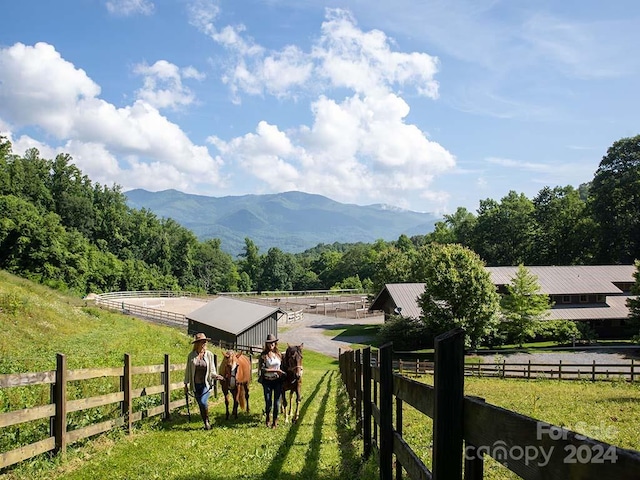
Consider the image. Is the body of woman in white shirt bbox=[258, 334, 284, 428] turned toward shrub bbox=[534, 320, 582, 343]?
no

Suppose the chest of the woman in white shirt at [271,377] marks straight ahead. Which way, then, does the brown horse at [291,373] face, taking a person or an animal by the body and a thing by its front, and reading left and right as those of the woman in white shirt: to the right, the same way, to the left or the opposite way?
the same way

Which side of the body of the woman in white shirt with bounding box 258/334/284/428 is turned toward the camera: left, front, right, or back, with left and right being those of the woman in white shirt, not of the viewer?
front

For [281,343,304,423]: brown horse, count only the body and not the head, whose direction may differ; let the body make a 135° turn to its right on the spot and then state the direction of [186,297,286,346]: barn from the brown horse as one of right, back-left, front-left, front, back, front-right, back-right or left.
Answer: front-right

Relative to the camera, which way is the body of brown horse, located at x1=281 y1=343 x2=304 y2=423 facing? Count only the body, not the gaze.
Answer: toward the camera

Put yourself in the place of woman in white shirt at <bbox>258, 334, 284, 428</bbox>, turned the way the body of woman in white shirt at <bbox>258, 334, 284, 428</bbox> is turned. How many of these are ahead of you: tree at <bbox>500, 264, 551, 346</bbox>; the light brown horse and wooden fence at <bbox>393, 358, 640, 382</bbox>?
0

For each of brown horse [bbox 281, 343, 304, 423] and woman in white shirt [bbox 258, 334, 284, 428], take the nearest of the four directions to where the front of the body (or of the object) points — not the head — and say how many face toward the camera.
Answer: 2

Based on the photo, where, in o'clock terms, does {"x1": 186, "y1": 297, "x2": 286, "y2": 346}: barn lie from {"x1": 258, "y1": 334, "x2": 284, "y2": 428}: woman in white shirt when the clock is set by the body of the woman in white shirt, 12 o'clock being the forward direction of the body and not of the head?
The barn is roughly at 6 o'clock from the woman in white shirt.

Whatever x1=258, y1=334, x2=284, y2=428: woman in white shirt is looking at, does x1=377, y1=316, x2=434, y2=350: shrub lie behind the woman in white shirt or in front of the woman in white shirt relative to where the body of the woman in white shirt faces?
behind
